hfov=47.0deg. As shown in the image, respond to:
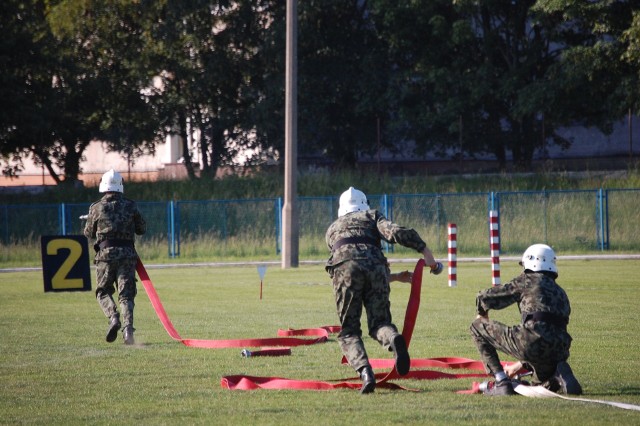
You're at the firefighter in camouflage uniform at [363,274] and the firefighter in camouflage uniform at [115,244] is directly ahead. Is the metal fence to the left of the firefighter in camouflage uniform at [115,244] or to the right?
right

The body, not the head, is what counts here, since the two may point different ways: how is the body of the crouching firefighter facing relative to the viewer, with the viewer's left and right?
facing away from the viewer and to the left of the viewer

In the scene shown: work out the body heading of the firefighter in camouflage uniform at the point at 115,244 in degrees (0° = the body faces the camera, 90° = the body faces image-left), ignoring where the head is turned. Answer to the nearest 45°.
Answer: approximately 180°

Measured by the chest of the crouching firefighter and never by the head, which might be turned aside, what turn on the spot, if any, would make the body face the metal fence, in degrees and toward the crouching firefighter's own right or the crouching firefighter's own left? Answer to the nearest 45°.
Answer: approximately 45° to the crouching firefighter's own right

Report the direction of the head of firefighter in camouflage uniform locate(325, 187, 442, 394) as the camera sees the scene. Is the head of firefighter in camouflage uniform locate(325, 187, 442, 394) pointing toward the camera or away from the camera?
away from the camera

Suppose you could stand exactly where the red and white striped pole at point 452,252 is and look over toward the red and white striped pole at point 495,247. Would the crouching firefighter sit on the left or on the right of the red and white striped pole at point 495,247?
right

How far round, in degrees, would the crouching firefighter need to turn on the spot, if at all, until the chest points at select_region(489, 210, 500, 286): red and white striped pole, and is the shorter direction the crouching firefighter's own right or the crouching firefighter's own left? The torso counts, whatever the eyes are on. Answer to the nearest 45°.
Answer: approximately 45° to the crouching firefighter's own right

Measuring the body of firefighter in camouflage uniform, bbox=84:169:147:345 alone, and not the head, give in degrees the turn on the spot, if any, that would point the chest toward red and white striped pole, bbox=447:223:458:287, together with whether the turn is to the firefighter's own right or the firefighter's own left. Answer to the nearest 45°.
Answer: approximately 45° to the firefighter's own right

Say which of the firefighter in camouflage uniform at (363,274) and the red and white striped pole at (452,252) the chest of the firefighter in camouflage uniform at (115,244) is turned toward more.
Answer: the red and white striped pole
